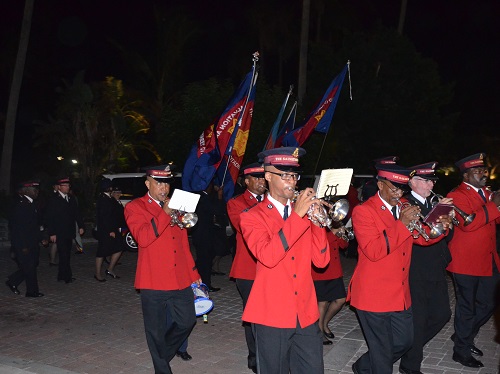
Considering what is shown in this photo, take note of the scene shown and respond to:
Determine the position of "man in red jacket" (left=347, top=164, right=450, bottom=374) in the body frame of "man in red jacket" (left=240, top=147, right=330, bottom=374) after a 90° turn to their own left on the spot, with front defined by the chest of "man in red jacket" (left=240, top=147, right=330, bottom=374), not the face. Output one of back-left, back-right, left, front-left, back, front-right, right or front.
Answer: front

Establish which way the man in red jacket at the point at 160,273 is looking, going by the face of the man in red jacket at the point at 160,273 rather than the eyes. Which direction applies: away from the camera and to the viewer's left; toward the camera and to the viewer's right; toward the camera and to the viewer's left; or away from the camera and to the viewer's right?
toward the camera and to the viewer's right

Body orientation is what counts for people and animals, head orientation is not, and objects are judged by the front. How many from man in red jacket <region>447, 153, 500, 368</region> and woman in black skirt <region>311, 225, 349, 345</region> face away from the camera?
0

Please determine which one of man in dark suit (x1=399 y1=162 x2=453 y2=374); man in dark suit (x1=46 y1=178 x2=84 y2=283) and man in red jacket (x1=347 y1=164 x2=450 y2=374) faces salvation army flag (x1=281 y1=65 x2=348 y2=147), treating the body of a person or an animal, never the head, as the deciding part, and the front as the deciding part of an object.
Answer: man in dark suit (x1=46 y1=178 x2=84 y2=283)

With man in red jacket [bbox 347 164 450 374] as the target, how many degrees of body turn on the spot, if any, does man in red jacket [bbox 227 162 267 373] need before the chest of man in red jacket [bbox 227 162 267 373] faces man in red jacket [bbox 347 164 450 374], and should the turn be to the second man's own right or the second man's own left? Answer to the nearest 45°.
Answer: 0° — they already face them

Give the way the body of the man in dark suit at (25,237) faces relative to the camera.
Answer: to the viewer's right

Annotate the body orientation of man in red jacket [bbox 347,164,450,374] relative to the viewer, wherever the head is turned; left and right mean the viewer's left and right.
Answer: facing the viewer and to the right of the viewer

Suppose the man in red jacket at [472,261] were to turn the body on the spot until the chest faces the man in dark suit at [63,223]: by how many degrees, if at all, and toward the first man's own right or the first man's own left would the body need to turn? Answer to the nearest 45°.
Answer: approximately 135° to the first man's own right

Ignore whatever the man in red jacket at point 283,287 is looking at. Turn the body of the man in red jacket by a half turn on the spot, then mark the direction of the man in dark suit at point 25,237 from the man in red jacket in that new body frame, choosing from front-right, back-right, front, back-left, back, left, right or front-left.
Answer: front
